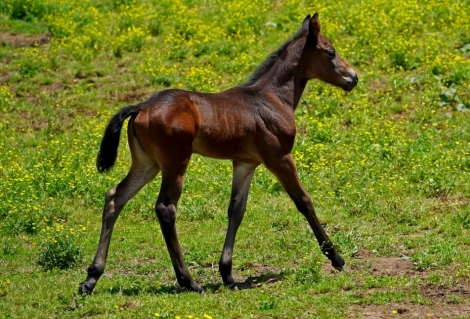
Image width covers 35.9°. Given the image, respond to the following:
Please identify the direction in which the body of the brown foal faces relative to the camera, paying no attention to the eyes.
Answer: to the viewer's right
